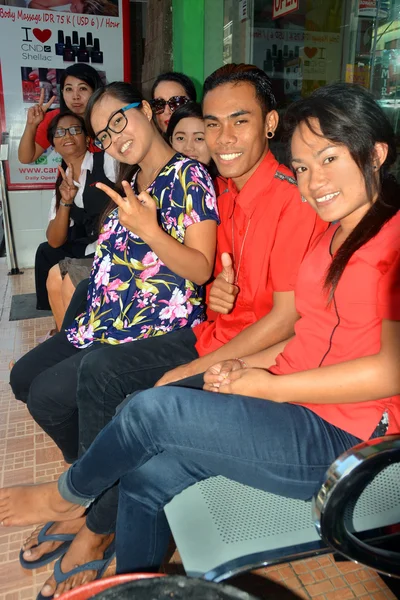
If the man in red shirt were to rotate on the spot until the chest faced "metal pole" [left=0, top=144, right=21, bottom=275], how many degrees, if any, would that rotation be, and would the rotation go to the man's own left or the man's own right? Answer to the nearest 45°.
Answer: approximately 90° to the man's own right

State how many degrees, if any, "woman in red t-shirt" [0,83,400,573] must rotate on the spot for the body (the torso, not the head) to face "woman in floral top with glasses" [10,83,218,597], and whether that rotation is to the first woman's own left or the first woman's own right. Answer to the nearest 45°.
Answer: approximately 90° to the first woman's own right

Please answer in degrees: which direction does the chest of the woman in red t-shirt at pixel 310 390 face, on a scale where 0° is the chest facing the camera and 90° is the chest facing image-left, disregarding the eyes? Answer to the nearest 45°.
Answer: approximately 45°

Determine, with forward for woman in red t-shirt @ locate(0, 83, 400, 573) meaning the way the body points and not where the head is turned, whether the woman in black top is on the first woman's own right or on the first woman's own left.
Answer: on the first woman's own right

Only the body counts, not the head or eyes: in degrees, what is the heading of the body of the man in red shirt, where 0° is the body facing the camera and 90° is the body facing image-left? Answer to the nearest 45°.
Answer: approximately 45°

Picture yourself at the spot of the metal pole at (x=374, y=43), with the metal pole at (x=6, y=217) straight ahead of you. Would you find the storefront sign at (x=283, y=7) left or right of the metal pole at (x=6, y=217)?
right

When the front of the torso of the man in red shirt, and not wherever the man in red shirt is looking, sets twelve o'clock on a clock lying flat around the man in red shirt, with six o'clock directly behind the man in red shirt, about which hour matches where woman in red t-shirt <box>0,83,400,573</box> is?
The woman in red t-shirt is roughly at 10 o'clock from the man in red shirt.
